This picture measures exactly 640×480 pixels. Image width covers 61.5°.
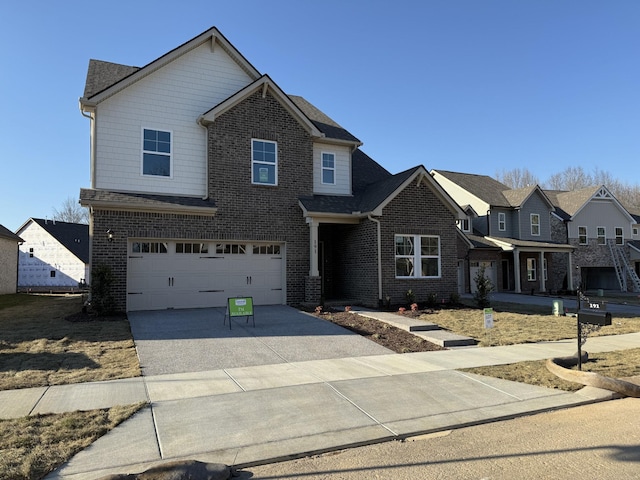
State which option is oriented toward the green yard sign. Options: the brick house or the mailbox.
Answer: the brick house

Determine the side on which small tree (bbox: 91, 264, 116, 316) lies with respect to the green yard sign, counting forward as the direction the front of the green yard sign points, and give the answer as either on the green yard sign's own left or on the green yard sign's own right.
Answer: on the green yard sign's own right

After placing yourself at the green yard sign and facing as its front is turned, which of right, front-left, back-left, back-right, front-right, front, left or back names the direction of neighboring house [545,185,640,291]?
back-left

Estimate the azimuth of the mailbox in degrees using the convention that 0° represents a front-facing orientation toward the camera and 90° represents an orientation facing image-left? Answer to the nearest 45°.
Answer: approximately 315°

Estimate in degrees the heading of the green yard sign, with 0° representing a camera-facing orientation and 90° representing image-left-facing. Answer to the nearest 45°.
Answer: approximately 0°

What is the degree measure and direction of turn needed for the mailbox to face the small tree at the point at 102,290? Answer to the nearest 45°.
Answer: approximately 135° to its right

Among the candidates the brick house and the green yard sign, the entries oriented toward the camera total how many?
2

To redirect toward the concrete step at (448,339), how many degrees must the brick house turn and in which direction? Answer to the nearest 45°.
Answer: approximately 45° to its left
